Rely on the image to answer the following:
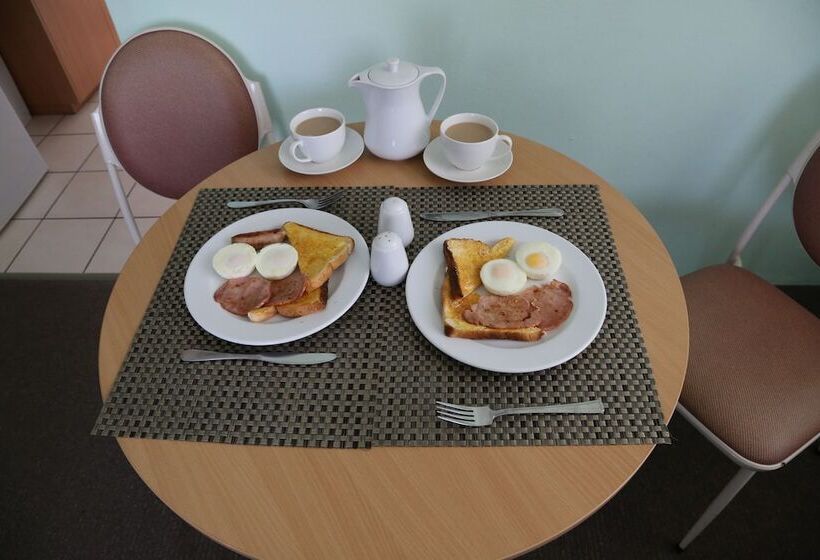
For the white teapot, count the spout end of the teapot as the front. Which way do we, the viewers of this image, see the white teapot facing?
facing to the left of the viewer
